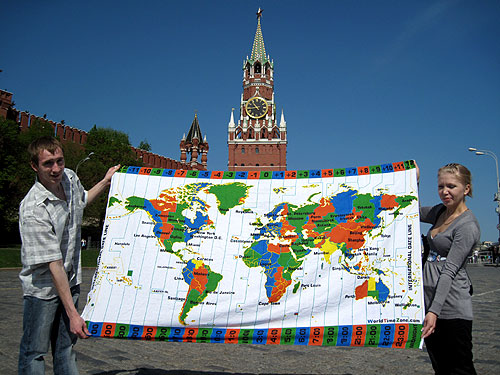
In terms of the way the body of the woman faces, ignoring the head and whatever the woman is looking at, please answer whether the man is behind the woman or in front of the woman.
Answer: in front

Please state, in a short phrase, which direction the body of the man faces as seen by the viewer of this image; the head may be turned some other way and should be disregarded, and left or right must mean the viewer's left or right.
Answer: facing the viewer and to the right of the viewer

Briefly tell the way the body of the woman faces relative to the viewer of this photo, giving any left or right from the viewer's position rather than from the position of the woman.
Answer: facing the viewer and to the left of the viewer

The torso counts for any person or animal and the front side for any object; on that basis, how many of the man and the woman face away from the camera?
0
